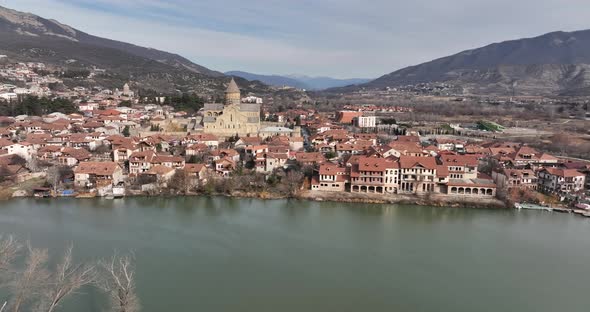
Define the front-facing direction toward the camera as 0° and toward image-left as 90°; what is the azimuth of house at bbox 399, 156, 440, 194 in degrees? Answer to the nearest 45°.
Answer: approximately 0°

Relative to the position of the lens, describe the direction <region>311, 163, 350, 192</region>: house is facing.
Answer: facing the viewer

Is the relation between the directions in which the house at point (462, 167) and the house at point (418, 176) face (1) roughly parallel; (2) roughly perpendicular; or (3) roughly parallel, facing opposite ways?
roughly parallel

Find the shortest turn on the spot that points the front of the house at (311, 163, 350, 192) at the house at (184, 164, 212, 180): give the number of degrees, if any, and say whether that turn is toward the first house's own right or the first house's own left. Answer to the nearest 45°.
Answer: approximately 90° to the first house's own right

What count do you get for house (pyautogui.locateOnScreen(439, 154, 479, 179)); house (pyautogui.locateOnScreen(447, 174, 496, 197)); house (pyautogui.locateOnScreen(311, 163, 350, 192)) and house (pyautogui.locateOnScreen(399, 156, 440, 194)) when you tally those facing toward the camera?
4

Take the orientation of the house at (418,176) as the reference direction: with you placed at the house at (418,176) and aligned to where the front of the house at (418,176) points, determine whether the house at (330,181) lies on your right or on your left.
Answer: on your right

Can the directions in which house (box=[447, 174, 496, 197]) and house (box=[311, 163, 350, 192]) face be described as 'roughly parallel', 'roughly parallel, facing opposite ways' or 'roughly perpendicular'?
roughly parallel

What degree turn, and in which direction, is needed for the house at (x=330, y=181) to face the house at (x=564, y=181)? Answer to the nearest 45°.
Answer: approximately 90° to its left

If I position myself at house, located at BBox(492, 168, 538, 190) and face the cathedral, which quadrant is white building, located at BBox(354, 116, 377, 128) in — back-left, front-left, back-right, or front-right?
front-right

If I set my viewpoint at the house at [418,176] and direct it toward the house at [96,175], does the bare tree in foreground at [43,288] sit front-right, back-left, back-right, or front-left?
front-left

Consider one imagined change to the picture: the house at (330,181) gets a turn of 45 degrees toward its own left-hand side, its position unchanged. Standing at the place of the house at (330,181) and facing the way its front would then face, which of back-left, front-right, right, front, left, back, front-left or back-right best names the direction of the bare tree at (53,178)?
back-right

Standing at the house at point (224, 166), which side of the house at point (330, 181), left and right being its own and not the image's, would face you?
right

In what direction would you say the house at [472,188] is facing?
toward the camera

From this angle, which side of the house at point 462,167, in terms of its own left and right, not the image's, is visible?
front

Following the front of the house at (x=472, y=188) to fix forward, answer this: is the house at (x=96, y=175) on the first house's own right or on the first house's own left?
on the first house's own right
